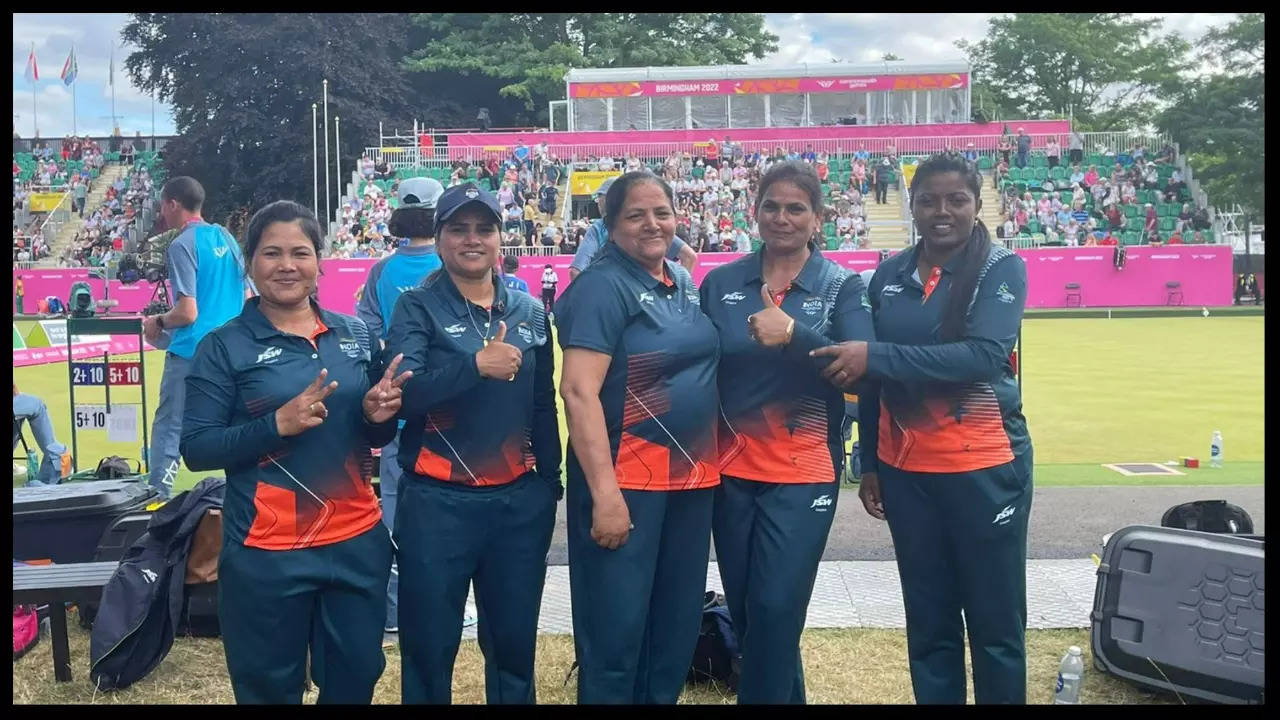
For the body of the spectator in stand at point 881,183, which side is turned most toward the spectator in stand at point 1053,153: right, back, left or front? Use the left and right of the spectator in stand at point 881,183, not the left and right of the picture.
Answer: left

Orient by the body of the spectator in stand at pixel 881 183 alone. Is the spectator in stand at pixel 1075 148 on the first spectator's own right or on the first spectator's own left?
on the first spectator's own left

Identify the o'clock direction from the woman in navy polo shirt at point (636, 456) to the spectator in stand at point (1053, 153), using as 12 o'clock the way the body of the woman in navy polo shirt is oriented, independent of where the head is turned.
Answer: The spectator in stand is roughly at 8 o'clock from the woman in navy polo shirt.

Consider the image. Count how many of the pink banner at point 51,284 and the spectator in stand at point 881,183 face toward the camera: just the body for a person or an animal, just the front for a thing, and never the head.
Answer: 2

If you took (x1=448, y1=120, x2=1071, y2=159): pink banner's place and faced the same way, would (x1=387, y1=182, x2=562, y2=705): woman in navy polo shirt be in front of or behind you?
in front
